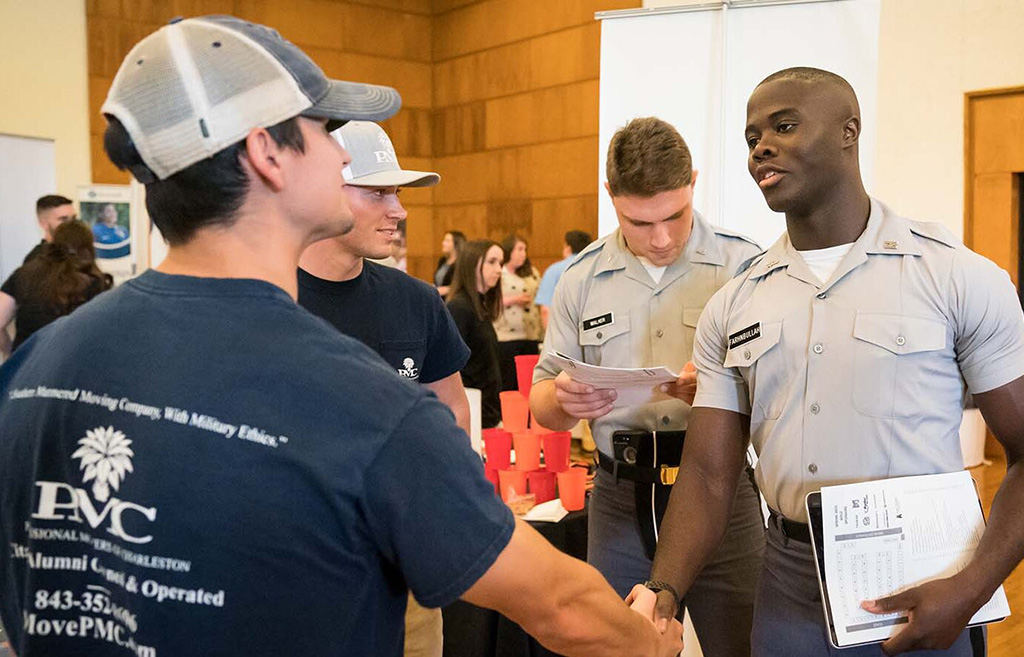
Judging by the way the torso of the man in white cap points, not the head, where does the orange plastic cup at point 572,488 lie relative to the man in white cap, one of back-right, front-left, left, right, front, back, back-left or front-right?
left

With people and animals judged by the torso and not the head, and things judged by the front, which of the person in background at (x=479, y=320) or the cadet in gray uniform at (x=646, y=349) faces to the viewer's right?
the person in background

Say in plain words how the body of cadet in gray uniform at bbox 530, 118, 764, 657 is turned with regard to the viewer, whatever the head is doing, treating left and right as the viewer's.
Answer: facing the viewer

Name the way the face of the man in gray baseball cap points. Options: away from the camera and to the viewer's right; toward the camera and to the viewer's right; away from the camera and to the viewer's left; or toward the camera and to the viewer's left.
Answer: away from the camera and to the viewer's right

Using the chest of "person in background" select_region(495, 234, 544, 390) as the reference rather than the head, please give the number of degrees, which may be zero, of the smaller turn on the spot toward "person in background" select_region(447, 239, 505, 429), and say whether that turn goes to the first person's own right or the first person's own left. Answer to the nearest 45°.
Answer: approximately 45° to the first person's own right

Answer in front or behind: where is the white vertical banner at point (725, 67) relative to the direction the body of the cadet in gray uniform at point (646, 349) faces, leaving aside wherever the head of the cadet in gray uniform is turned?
behind

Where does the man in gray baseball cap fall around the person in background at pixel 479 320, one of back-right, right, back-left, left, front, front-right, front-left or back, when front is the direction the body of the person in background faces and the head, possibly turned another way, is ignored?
right

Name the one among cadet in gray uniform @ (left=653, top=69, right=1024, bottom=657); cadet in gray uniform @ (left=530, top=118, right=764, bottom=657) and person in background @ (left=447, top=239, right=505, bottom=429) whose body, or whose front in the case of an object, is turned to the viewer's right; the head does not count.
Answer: the person in background

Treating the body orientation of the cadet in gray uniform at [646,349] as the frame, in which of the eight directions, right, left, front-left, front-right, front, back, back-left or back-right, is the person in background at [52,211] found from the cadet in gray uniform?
back-right

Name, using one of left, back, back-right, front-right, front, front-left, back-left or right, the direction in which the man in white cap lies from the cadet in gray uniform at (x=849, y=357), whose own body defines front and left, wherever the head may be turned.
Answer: front-right

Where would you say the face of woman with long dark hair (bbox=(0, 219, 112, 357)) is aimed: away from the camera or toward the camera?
away from the camera
